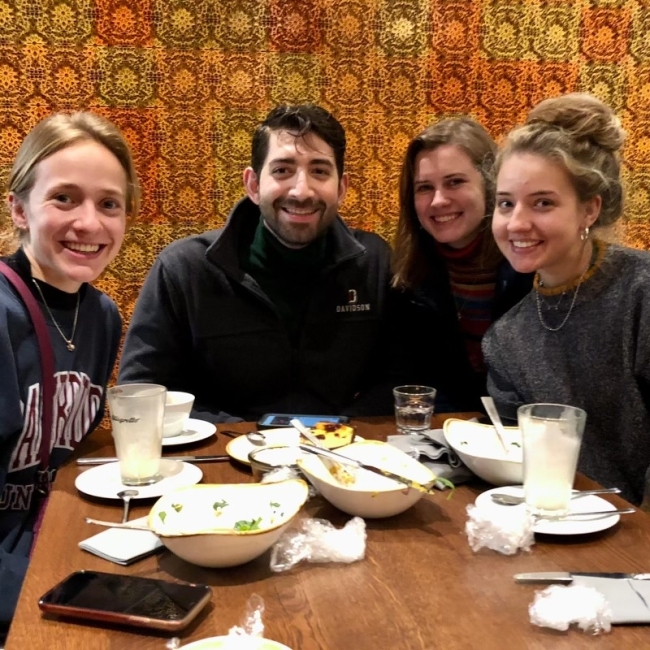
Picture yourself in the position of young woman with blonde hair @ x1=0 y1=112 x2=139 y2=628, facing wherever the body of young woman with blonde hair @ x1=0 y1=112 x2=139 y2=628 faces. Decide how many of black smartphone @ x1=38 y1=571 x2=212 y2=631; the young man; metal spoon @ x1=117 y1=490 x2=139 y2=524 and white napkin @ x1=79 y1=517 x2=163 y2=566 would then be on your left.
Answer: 1

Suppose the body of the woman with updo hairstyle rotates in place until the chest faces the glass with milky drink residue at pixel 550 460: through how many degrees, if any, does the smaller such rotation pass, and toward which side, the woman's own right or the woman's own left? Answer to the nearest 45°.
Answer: approximately 45° to the woman's own left

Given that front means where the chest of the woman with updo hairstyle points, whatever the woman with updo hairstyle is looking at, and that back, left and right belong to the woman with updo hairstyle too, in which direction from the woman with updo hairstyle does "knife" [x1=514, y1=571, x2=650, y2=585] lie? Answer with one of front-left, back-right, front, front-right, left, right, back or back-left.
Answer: front-left

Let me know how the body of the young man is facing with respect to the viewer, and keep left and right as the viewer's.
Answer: facing the viewer

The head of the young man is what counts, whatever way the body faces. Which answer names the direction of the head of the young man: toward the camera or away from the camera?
toward the camera

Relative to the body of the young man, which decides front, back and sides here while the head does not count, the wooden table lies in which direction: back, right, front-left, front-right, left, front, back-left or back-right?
front

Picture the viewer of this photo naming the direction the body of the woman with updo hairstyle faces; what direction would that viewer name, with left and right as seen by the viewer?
facing the viewer and to the left of the viewer

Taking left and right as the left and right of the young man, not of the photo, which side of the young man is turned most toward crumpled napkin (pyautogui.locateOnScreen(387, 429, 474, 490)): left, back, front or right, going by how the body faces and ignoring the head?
front
